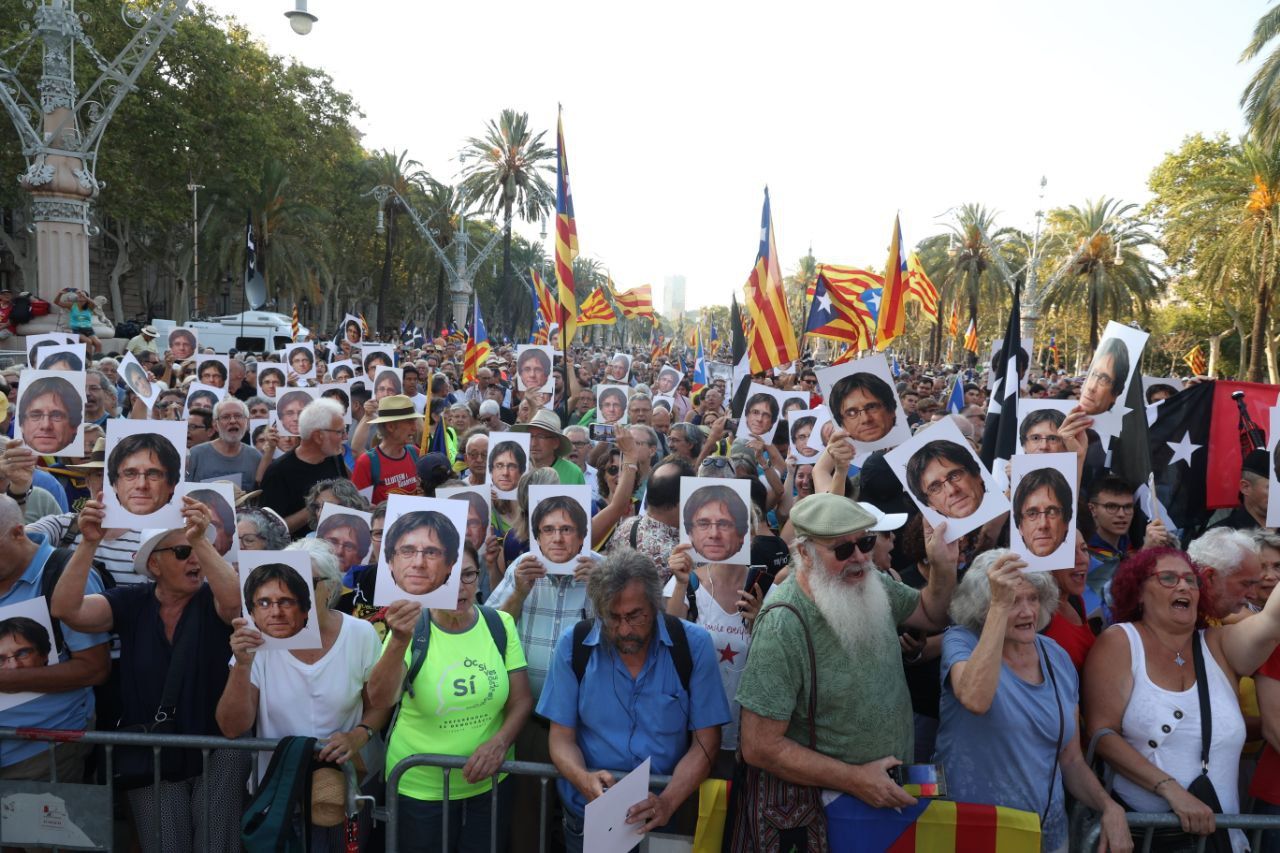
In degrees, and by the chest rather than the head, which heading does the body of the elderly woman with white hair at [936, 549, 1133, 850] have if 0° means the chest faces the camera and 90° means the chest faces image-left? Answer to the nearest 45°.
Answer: approximately 315°

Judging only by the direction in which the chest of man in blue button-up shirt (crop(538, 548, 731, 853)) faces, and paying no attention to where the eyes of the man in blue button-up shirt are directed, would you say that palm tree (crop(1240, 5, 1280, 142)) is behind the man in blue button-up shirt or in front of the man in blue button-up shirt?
behind

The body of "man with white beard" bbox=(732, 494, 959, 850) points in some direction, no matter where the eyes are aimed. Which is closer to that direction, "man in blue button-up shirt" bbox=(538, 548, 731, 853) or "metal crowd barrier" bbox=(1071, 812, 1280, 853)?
the metal crowd barrier

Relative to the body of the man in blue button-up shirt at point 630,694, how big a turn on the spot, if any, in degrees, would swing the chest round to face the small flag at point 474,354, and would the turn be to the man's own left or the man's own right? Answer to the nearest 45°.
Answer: approximately 180°

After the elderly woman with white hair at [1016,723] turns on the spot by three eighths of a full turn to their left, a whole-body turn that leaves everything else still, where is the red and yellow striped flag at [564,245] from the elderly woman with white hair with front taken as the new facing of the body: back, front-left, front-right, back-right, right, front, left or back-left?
front-left

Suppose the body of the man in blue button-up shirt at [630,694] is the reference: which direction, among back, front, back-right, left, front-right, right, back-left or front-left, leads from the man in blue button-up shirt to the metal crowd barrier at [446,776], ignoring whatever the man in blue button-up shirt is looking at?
right

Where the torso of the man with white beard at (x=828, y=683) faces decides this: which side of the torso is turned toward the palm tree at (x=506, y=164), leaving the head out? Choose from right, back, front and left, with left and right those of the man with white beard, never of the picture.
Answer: back

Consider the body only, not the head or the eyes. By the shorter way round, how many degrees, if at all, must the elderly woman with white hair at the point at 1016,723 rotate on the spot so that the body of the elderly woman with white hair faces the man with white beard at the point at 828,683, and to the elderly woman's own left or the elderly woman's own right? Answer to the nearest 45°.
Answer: approximately 90° to the elderly woman's own right

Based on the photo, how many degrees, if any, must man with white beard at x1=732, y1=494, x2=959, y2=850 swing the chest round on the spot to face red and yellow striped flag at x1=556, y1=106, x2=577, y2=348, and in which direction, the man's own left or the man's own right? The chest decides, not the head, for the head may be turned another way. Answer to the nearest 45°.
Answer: approximately 180°

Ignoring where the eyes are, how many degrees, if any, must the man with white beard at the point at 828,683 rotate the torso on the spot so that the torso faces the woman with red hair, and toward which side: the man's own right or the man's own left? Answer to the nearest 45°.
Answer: approximately 90° to the man's own left

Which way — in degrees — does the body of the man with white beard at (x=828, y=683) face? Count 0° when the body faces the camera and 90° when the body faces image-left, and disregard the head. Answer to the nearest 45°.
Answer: approximately 315°

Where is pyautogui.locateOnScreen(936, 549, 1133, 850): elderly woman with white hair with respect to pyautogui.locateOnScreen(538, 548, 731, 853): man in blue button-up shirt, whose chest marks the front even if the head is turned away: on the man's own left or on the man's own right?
on the man's own left

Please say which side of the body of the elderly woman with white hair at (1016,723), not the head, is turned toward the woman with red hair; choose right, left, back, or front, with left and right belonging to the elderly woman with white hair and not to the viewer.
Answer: left
